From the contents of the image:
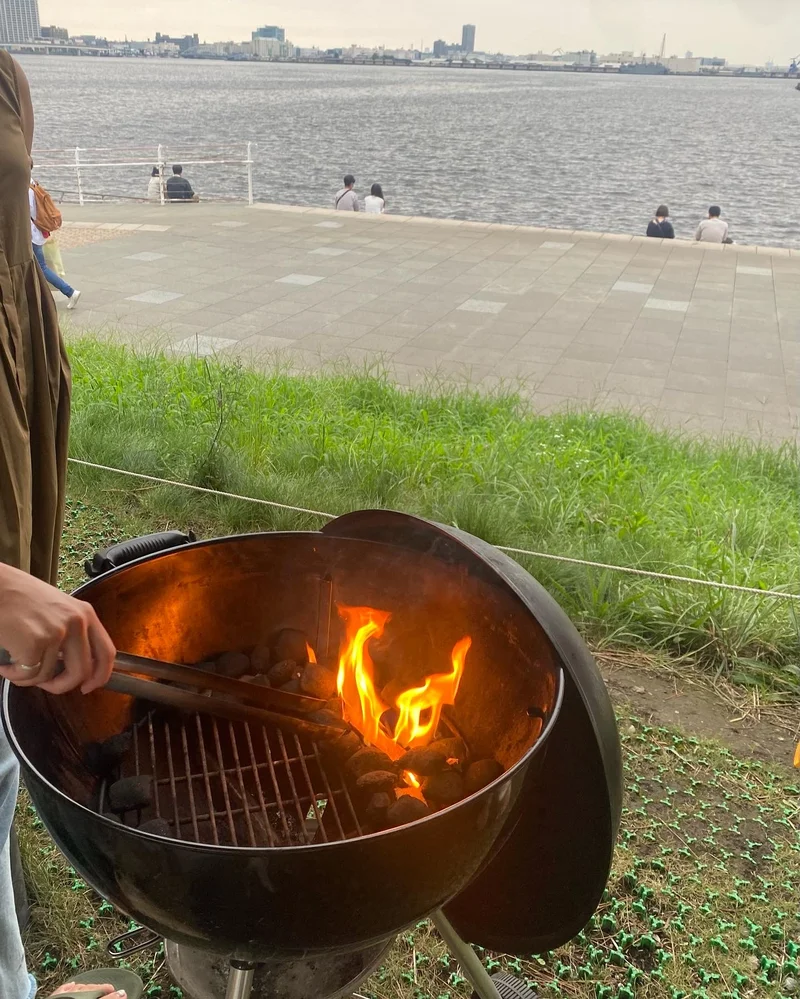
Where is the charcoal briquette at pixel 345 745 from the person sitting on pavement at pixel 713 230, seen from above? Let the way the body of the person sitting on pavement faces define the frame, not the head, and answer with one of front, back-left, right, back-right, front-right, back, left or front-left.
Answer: back

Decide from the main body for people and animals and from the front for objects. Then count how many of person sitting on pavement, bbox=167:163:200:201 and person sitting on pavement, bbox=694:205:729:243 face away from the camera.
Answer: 2

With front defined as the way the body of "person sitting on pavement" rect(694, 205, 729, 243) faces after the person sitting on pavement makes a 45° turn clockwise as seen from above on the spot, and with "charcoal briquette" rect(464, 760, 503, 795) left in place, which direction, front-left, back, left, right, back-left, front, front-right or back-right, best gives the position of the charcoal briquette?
back-right

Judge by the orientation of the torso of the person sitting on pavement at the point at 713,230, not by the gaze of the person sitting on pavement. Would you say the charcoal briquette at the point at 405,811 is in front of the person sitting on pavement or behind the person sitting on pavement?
behind

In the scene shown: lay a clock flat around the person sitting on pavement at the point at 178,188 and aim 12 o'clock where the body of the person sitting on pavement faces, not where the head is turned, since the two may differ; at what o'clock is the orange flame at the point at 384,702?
The orange flame is roughly at 6 o'clock from the person sitting on pavement.

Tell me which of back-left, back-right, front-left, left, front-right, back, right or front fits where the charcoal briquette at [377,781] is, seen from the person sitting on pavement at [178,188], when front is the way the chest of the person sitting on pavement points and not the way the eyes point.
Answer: back

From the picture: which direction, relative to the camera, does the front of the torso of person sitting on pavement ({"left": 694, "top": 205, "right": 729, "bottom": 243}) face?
away from the camera

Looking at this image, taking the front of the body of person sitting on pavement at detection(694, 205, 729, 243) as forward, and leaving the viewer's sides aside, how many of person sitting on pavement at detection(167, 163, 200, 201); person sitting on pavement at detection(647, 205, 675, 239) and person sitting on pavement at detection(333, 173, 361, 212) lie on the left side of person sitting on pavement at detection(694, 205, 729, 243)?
3

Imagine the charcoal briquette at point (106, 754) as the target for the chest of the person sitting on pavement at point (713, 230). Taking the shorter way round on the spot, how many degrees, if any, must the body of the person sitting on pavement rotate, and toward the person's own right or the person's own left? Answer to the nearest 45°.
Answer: approximately 180°

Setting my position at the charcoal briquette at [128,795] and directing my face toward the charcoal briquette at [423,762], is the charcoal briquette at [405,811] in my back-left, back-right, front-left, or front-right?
front-right

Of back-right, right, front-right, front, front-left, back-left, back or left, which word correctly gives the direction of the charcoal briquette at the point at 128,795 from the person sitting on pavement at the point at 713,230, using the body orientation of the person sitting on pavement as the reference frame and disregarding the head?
back

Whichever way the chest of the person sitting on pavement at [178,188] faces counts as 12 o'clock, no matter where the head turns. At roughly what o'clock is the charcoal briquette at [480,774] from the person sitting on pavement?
The charcoal briquette is roughly at 6 o'clock from the person sitting on pavement.

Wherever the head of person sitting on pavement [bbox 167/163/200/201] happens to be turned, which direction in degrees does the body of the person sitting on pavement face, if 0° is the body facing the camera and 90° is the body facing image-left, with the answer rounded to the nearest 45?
approximately 180°

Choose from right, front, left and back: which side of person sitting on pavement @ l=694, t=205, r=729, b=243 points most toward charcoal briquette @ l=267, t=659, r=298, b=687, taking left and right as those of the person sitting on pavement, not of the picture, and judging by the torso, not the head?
back

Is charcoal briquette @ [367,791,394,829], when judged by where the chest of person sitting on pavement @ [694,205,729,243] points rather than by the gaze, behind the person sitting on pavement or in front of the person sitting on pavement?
behind

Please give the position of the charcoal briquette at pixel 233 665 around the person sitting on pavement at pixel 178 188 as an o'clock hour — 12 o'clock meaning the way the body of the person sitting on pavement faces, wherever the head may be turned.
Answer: The charcoal briquette is roughly at 6 o'clock from the person sitting on pavement.

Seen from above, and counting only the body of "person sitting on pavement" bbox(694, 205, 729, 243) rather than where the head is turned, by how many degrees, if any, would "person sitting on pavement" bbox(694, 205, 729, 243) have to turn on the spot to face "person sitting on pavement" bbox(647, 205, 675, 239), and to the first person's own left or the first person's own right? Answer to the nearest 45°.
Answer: approximately 90° to the first person's own left

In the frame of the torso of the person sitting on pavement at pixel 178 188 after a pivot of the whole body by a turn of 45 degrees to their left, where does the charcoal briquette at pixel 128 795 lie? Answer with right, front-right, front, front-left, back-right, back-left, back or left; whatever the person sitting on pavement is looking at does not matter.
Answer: back-left

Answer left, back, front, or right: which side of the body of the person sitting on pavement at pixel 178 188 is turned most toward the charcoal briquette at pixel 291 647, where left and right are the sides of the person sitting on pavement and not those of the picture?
back

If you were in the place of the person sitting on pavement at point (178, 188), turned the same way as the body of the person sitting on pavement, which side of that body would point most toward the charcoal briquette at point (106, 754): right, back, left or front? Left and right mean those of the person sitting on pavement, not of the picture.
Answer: back

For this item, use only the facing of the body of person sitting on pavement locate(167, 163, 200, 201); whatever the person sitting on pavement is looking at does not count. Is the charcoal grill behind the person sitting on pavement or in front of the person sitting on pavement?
behind
